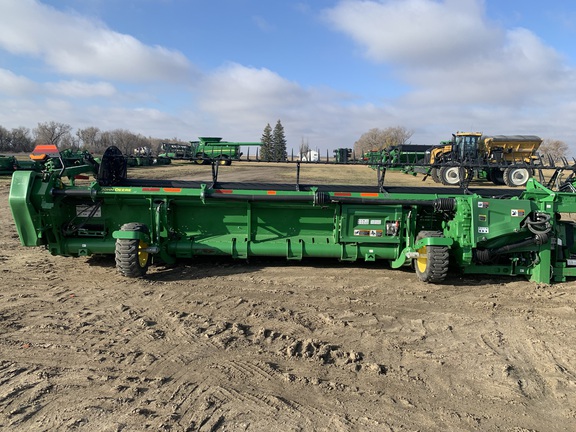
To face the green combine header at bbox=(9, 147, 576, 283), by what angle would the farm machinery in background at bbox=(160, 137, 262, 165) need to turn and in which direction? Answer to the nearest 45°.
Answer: approximately 45° to its left

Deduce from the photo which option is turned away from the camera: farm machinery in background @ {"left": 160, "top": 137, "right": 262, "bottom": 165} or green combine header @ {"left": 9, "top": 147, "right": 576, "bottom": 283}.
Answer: the green combine header

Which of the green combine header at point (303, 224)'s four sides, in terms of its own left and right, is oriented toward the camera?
back

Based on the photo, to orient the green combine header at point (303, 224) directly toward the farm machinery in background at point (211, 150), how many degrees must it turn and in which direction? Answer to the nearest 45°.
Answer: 0° — it already faces it

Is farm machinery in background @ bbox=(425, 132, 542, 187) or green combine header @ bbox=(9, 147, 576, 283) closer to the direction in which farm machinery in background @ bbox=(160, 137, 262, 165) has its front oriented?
the green combine header

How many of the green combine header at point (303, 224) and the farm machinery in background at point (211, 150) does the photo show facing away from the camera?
1

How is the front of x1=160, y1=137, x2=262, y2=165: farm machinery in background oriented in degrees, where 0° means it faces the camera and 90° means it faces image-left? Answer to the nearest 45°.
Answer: approximately 45°
